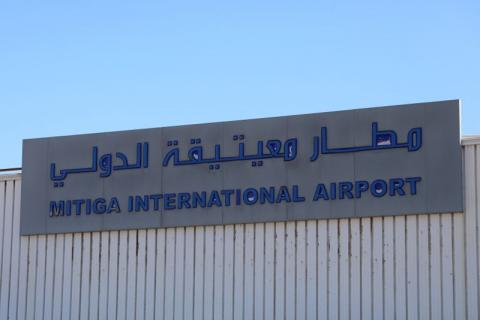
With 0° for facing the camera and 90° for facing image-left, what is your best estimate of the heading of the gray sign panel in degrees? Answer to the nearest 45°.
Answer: approximately 45°
